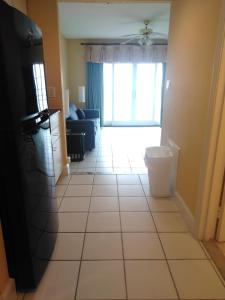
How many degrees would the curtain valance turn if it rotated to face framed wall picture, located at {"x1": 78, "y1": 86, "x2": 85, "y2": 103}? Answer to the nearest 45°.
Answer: approximately 45° to its right

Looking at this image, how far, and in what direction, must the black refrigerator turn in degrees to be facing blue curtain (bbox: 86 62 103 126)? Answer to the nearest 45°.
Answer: approximately 135° to its left

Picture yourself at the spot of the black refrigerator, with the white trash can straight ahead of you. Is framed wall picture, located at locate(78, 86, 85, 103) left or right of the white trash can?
left

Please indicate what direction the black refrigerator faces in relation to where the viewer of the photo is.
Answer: facing the viewer and to the right of the viewer

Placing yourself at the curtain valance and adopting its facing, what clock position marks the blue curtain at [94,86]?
The blue curtain is roughly at 3 o'clock from the curtain valance.

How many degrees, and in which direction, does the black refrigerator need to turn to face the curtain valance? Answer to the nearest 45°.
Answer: approximately 90° to its left

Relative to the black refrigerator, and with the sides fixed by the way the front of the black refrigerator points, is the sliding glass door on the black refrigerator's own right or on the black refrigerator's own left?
on the black refrigerator's own left

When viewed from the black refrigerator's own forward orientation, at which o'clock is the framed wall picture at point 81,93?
The framed wall picture is roughly at 8 o'clock from the black refrigerator.

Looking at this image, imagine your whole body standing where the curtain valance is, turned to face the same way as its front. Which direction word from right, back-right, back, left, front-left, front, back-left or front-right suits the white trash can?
front

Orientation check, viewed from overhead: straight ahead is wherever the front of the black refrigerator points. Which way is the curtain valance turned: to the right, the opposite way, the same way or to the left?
to the right

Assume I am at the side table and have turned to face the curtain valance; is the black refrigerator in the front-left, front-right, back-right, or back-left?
back-right

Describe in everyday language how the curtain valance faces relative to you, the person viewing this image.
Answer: facing the viewer

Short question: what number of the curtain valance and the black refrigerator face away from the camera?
0
